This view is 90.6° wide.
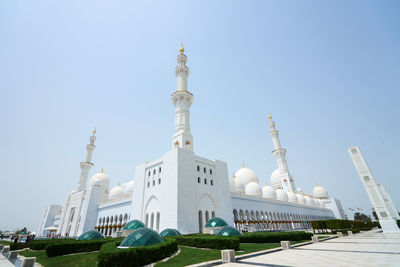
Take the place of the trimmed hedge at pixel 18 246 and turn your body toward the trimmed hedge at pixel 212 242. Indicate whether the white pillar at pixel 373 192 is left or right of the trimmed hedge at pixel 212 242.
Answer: left
